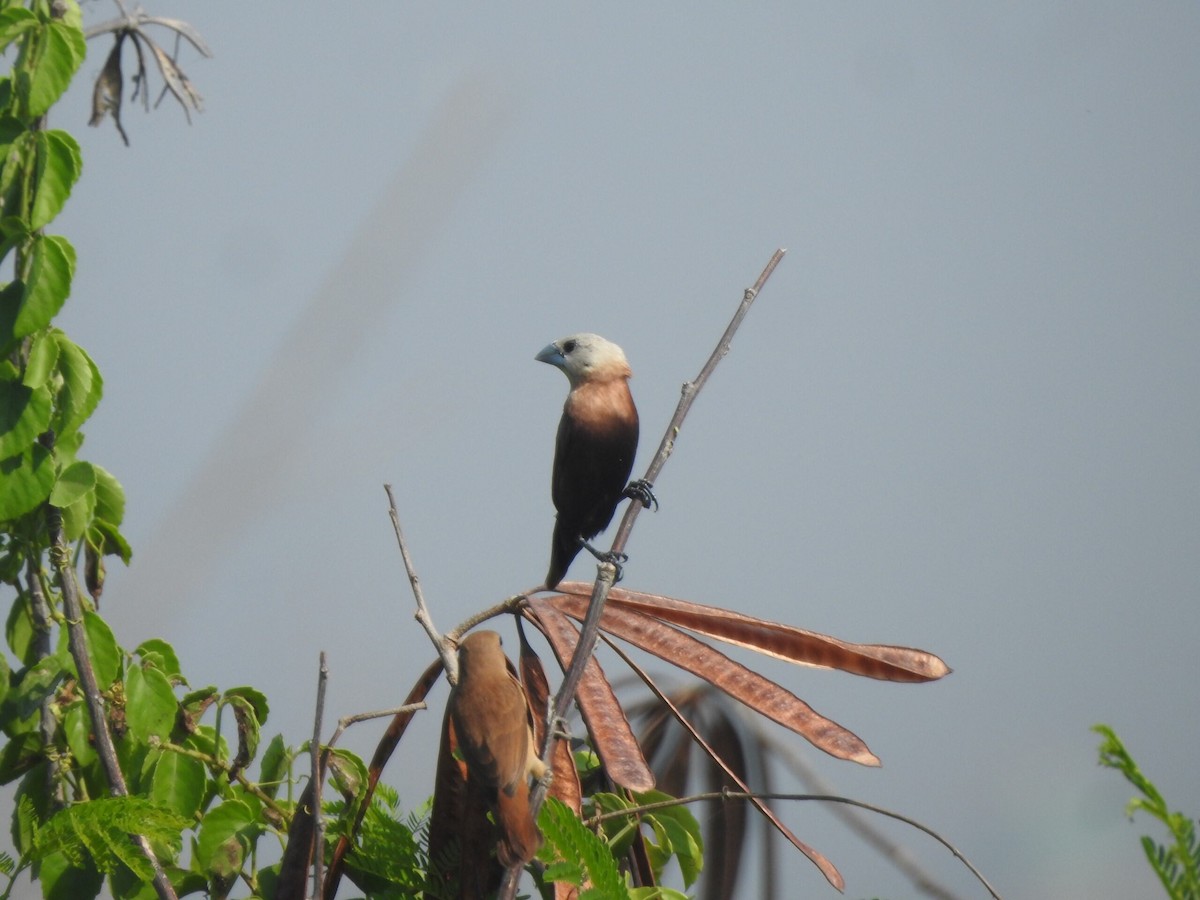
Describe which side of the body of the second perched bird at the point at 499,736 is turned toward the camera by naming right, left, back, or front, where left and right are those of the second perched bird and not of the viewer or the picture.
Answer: back

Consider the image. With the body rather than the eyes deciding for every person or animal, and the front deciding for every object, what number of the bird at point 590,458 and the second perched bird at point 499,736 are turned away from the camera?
1

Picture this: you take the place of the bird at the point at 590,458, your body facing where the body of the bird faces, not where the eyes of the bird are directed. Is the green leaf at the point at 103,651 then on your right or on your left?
on your right

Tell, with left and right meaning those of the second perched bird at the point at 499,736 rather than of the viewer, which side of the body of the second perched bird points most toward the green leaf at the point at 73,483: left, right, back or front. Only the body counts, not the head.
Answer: left

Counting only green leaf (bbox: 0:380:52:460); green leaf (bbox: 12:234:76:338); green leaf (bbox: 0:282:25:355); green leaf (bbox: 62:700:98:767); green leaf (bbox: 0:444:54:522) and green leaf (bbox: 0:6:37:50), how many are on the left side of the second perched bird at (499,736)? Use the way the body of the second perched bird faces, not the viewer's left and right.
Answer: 6

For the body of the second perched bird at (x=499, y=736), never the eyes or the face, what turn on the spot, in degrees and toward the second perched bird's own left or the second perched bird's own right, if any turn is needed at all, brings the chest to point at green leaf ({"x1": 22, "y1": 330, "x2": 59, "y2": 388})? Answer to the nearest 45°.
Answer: approximately 90° to the second perched bird's own left

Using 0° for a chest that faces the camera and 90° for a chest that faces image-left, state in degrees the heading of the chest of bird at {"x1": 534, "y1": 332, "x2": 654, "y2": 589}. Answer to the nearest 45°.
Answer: approximately 315°

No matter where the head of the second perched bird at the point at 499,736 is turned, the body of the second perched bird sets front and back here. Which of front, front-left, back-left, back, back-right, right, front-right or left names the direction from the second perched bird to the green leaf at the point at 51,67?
left

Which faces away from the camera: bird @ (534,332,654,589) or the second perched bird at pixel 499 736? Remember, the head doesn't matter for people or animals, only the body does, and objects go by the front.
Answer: the second perched bird

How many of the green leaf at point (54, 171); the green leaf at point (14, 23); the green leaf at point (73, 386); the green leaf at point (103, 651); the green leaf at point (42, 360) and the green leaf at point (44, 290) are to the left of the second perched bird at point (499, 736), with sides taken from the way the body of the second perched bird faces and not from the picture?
6
